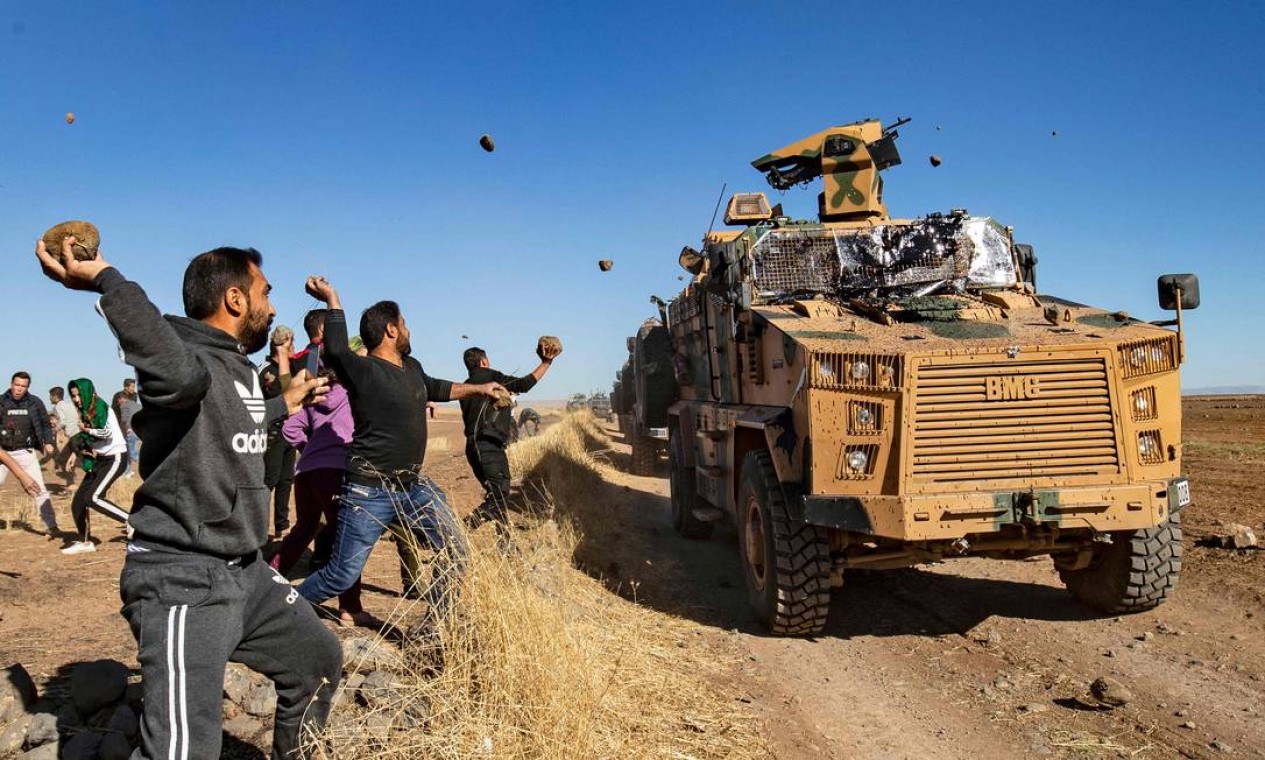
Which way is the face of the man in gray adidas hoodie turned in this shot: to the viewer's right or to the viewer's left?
to the viewer's right

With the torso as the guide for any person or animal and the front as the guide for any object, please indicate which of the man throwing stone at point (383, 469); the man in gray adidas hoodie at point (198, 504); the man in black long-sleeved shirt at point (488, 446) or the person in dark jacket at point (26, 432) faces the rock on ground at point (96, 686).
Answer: the person in dark jacket

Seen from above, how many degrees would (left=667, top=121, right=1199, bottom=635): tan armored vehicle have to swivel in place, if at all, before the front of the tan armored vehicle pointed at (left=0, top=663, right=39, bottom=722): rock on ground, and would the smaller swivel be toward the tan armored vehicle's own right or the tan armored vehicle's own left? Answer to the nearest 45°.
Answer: approximately 90° to the tan armored vehicle's own right

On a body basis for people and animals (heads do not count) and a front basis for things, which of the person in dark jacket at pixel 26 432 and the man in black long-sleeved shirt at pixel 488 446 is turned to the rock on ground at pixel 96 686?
the person in dark jacket

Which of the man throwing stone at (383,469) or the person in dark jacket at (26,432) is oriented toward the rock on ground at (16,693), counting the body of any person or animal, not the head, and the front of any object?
the person in dark jacket

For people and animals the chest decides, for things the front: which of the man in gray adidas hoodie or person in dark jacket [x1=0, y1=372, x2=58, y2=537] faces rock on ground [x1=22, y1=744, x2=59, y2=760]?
the person in dark jacket

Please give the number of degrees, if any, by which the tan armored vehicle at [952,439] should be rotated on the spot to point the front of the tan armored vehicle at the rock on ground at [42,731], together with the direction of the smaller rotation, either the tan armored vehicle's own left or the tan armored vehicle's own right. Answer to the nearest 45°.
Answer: approximately 90° to the tan armored vehicle's own right

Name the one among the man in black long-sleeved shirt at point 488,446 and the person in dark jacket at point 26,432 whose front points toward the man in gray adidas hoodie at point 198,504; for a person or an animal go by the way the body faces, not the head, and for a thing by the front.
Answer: the person in dark jacket

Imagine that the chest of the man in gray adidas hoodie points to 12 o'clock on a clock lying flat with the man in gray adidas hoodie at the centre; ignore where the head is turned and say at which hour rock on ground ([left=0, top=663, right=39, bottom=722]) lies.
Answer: The rock on ground is roughly at 7 o'clock from the man in gray adidas hoodie.

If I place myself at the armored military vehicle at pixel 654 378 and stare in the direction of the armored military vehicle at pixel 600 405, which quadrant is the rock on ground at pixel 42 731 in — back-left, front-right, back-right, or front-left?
back-left

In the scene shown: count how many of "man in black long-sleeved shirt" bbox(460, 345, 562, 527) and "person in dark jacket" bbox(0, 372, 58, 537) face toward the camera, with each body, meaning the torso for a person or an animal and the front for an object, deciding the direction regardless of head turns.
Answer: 1
